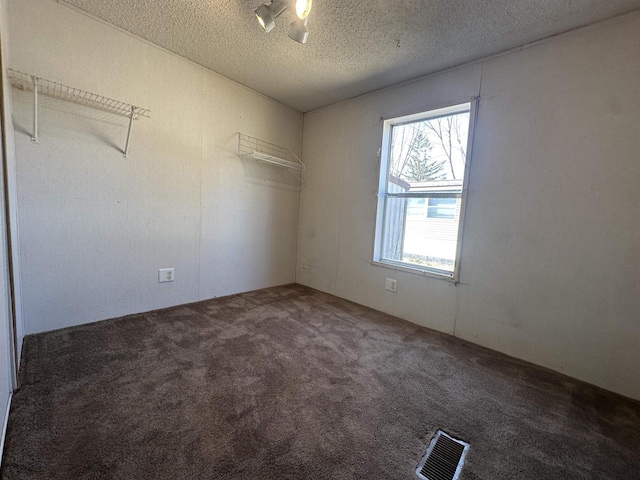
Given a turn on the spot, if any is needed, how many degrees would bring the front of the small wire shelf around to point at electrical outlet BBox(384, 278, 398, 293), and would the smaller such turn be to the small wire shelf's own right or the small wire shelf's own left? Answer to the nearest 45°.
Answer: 0° — it already faces it

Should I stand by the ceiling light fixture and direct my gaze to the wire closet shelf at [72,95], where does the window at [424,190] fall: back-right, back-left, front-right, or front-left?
back-right

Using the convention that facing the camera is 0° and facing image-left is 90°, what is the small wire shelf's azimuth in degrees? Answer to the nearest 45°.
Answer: approximately 315°

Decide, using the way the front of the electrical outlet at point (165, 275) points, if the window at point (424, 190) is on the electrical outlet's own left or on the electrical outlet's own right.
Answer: on the electrical outlet's own left

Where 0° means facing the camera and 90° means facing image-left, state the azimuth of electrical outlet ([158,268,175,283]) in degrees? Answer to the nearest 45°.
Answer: approximately 0°
